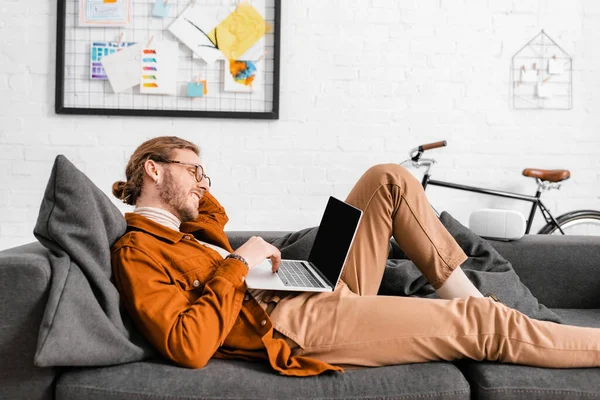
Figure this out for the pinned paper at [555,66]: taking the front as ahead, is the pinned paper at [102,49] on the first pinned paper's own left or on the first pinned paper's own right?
on the first pinned paper's own right

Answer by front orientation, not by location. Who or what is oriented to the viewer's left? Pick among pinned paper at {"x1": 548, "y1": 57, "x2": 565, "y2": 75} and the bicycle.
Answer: the bicycle

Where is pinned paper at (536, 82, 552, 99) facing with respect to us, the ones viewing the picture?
facing the viewer

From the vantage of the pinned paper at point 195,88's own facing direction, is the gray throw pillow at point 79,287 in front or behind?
in front

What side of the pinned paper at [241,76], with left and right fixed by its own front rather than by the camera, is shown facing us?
front

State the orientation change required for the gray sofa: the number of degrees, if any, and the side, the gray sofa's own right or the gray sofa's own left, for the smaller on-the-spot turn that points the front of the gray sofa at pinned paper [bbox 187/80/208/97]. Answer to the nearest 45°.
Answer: approximately 180°

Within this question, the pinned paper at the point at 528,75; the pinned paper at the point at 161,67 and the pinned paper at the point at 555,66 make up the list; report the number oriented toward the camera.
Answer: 3

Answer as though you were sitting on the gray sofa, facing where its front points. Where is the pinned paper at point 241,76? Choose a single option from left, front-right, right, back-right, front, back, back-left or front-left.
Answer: back

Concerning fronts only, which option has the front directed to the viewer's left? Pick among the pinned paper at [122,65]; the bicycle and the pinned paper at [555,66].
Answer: the bicycle

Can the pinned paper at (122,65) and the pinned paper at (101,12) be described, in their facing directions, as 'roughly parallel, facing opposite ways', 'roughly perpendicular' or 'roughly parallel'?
roughly parallel

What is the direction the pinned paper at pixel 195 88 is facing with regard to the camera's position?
facing the viewer

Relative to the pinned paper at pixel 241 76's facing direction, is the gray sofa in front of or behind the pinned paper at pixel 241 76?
in front
